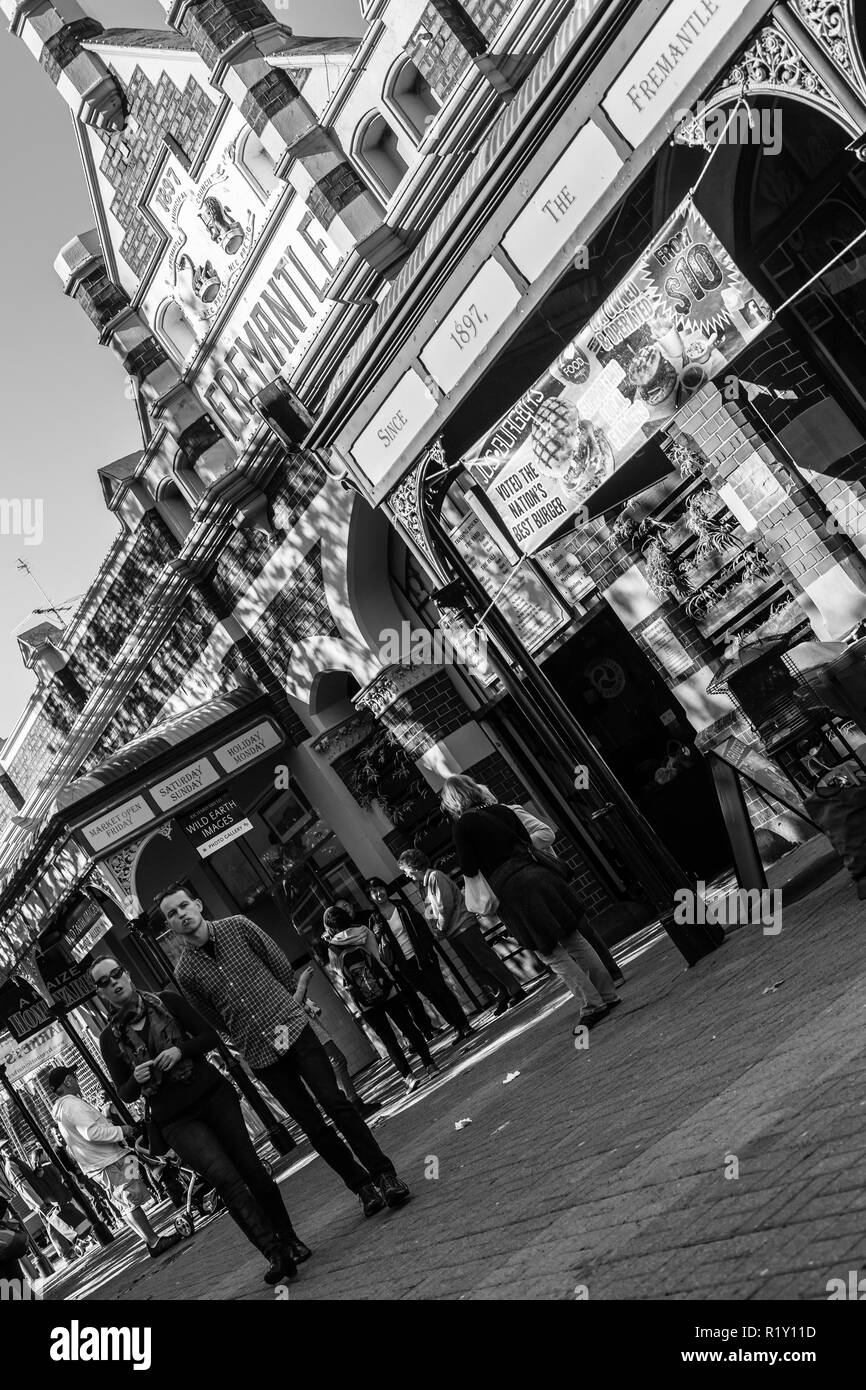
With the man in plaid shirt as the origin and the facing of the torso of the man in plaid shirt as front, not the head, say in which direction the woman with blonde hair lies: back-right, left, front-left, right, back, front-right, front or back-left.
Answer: back-left

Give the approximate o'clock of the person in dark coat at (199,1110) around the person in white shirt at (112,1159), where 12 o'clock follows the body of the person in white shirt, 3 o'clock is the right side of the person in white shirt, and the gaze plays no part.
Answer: The person in dark coat is roughly at 3 o'clock from the person in white shirt.

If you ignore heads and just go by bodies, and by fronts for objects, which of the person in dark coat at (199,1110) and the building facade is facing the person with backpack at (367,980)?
the building facade

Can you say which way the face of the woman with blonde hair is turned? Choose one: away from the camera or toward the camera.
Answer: away from the camera

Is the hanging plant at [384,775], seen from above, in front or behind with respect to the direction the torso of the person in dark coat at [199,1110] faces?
behind

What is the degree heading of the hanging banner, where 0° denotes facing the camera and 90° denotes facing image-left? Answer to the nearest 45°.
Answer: approximately 45°
